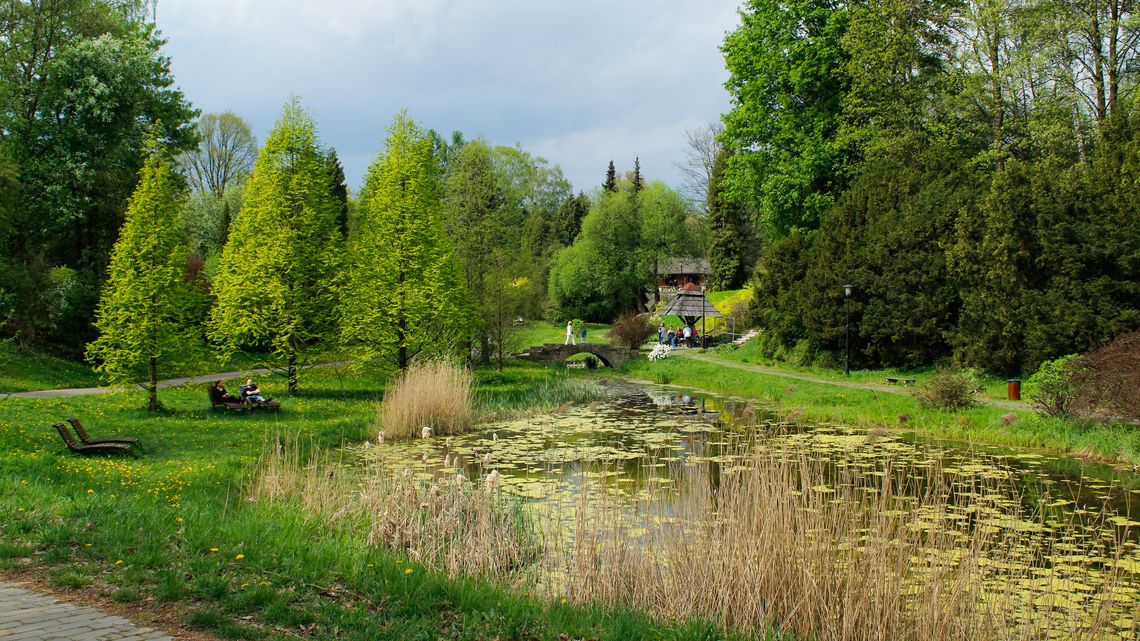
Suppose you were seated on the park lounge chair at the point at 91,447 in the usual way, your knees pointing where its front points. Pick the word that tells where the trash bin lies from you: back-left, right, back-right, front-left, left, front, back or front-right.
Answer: front

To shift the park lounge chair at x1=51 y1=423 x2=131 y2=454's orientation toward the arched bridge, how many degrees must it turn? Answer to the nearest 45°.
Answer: approximately 45° to its left

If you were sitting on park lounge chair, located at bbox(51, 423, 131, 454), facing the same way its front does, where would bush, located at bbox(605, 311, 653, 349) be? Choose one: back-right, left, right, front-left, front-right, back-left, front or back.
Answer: front-left

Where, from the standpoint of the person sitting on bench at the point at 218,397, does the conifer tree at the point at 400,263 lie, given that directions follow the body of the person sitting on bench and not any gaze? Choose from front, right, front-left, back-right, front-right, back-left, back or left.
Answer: front-left

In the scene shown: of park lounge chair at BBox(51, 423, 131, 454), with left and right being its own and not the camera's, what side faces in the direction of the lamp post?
front

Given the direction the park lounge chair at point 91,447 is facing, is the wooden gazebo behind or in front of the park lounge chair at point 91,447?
in front

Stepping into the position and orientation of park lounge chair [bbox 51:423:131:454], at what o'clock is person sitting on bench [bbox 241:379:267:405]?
The person sitting on bench is roughly at 10 o'clock from the park lounge chair.

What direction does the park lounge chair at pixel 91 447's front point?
to the viewer's right

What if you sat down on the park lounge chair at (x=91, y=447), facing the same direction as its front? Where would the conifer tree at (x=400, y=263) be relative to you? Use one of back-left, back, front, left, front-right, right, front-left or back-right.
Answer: front-left
